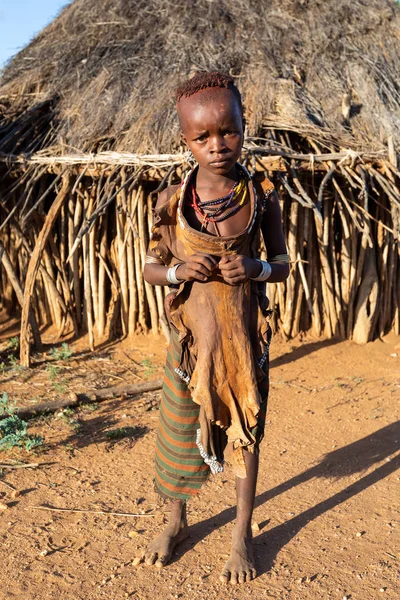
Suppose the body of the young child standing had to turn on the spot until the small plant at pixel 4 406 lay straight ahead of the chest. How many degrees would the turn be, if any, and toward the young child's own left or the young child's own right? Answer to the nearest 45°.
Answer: approximately 135° to the young child's own right

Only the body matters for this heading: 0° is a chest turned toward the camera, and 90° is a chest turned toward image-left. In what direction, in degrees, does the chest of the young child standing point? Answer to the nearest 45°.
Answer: approximately 0°

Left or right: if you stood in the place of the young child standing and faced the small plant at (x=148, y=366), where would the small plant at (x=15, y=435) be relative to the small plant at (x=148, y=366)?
left

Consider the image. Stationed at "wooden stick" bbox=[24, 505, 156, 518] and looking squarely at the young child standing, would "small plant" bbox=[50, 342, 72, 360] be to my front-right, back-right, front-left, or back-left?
back-left

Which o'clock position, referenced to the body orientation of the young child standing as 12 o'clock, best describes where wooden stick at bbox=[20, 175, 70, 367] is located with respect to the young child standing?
The wooden stick is roughly at 5 o'clock from the young child standing.

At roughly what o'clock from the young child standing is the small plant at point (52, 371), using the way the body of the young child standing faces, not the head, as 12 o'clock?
The small plant is roughly at 5 o'clock from the young child standing.

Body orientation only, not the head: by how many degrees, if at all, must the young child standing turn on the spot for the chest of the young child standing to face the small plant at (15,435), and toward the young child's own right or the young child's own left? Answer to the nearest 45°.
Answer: approximately 135° to the young child's own right

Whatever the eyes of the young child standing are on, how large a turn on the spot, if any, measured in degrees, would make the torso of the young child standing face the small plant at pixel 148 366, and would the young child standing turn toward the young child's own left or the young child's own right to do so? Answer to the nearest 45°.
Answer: approximately 180°

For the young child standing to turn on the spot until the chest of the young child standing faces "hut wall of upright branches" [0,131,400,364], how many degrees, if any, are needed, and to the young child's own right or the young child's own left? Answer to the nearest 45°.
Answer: approximately 180°

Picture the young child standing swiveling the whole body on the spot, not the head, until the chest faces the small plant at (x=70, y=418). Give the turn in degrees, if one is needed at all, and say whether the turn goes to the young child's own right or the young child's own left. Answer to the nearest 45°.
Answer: approximately 135° to the young child's own right
